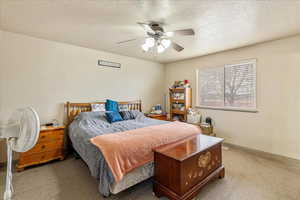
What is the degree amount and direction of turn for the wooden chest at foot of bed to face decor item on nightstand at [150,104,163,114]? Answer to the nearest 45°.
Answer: approximately 135° to its left

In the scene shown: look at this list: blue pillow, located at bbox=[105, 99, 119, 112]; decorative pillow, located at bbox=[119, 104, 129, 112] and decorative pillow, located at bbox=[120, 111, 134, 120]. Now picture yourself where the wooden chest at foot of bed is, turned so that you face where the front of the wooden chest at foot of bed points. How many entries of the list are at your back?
3

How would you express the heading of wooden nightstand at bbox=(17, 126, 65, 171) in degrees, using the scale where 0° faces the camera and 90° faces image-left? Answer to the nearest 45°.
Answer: approximately 315°

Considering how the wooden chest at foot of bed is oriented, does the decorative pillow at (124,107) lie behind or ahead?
behind

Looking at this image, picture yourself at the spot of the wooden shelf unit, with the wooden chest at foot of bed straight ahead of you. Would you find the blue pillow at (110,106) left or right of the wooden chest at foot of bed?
right

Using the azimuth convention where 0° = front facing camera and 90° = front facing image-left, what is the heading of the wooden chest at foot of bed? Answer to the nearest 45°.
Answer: approximately 315°

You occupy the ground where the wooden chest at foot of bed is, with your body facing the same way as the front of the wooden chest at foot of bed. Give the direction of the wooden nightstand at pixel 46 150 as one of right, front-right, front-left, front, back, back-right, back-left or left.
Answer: back-right

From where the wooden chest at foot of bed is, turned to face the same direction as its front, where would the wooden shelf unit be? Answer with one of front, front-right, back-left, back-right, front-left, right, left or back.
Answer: back-left
